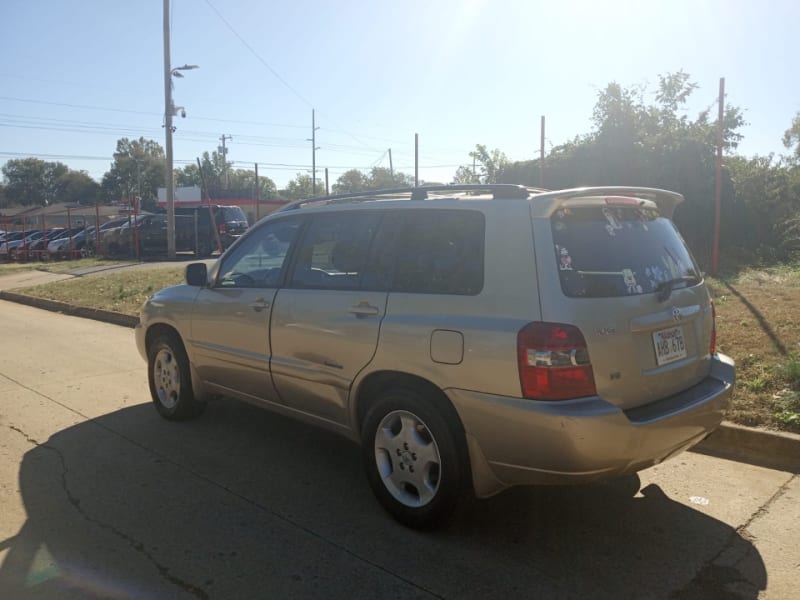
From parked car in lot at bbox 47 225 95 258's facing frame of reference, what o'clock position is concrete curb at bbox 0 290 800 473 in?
The concrete curb is roughly at 10 o'clock from the parked car in lot.

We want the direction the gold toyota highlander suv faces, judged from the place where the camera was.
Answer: facing away from the viewer and to the left of the viewer

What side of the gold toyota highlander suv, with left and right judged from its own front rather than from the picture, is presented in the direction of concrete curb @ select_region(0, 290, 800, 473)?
right

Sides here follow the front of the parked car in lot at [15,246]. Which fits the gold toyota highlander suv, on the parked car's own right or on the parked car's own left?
on the parked car's own left

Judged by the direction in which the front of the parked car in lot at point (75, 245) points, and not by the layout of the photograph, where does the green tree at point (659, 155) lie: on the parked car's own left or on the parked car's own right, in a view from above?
on the parked car's own left

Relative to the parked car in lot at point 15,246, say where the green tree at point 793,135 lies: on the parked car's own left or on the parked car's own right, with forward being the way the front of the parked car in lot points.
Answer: on the parked car's own left

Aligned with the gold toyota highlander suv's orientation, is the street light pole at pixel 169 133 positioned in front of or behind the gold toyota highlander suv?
in front

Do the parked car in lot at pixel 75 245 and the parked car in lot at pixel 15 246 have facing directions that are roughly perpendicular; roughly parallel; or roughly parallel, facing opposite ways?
roughly parallel

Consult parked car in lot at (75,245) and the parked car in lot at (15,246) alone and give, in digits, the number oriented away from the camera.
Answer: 0

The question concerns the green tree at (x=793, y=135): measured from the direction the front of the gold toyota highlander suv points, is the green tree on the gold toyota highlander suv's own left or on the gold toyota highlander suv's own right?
on the gold toyota highlander suv's own right

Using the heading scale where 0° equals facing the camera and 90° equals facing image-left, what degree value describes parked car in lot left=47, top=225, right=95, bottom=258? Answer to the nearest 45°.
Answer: approximately 45°

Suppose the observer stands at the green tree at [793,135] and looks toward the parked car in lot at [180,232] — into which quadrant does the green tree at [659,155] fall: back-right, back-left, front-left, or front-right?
front-left

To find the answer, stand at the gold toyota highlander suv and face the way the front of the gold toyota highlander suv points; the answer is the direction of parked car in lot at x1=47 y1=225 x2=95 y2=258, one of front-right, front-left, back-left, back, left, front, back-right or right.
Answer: front

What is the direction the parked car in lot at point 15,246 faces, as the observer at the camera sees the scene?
facing the viewer and to the left of the viewer

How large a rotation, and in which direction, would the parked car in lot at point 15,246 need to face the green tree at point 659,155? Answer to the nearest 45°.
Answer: approximately 90° to its left
